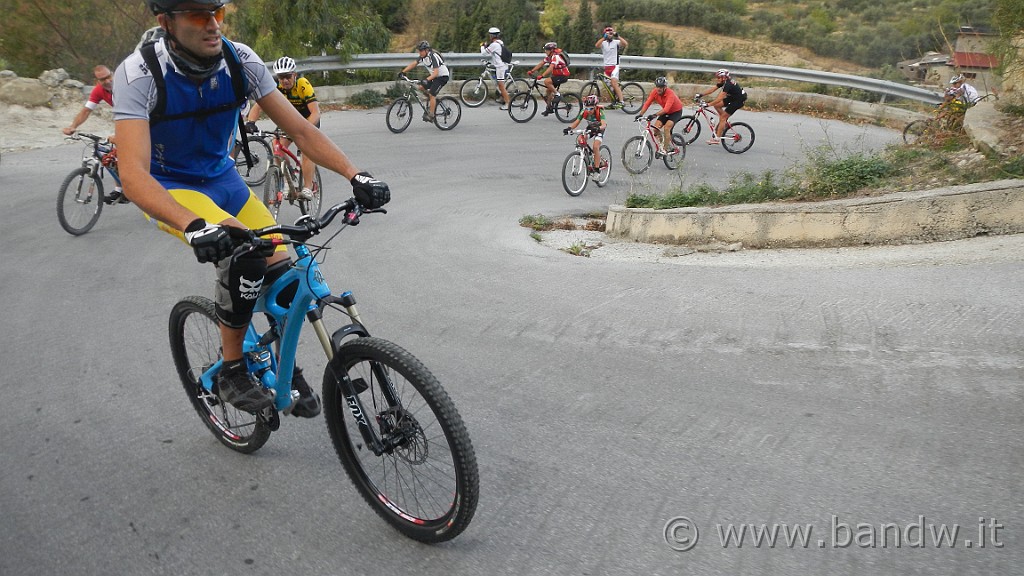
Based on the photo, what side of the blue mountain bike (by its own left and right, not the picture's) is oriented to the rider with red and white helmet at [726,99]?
left

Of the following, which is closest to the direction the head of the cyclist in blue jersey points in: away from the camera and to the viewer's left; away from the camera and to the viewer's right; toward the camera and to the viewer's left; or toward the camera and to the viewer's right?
toward the camera and to the viewer's right

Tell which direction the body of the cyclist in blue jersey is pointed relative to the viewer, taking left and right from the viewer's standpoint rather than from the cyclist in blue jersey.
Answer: facing the viewer and to the right of the viewer

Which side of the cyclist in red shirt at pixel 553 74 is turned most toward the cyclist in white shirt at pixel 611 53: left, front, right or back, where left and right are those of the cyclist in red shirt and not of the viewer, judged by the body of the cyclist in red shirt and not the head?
back

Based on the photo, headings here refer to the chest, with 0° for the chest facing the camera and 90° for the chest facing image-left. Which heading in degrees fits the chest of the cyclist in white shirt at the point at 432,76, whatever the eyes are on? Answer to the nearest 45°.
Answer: approximately 45°

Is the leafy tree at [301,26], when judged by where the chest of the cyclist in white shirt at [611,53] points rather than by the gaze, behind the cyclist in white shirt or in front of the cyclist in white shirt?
in front

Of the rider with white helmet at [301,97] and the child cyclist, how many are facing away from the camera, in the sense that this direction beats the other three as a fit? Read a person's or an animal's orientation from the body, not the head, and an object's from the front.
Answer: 0

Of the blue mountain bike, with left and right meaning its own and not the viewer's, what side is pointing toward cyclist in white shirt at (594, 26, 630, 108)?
left

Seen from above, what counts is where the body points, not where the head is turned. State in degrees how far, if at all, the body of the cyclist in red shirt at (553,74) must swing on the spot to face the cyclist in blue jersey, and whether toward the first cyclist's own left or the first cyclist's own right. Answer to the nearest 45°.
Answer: approximately 45° to the first cyclist's own left

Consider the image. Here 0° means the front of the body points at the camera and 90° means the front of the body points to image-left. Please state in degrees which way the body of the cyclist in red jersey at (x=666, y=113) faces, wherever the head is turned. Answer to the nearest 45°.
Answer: approximately 45°
